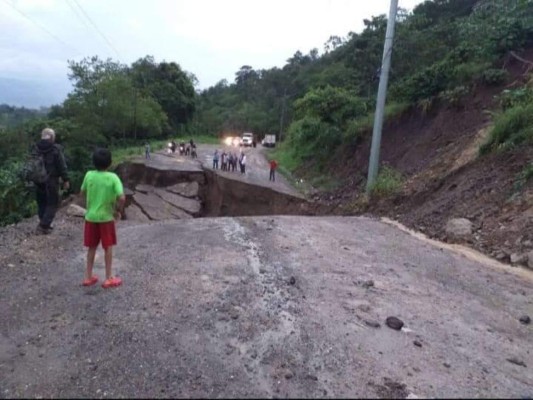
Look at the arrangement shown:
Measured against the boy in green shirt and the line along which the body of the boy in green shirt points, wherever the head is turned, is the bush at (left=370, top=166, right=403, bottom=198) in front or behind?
in front

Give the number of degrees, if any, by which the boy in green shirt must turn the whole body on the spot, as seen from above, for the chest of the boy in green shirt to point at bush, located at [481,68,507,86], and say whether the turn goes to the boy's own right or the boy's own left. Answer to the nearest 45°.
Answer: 0° — they already face it

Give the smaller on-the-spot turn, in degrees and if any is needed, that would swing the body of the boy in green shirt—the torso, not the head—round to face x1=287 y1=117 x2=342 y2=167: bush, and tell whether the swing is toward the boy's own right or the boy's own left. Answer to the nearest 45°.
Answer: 0° — they already face it

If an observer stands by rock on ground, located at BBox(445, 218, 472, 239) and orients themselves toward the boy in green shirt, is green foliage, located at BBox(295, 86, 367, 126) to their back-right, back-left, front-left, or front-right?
back-right

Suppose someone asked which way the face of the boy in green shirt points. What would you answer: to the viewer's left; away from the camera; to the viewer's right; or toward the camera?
away from the camera

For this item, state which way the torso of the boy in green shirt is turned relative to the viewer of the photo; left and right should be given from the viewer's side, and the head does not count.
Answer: facing away from the viewer and to the right of the viewer

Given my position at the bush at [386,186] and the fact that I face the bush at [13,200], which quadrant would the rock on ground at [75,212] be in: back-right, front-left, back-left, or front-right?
front-left

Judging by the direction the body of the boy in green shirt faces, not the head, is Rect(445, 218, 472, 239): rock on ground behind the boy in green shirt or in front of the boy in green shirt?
in front

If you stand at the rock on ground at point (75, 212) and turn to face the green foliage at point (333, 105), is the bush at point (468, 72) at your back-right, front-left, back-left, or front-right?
front-right

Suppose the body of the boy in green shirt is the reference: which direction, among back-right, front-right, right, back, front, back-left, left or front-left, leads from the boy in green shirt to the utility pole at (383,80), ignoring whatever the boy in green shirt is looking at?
front

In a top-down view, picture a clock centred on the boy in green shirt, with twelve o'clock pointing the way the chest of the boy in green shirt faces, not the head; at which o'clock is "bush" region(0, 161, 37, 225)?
The bush is roughly at 10 o'clock from the boy in green shirt.

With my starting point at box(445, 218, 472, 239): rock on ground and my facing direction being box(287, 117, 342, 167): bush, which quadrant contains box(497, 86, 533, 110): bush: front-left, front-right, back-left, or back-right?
front-right

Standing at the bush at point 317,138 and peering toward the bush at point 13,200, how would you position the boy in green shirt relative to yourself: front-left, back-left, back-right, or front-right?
front-left

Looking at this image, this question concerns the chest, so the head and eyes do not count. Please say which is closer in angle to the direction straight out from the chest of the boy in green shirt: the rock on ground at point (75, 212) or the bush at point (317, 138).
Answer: the bush

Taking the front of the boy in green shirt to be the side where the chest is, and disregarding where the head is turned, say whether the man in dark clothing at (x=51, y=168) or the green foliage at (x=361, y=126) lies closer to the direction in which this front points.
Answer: the green foliage
